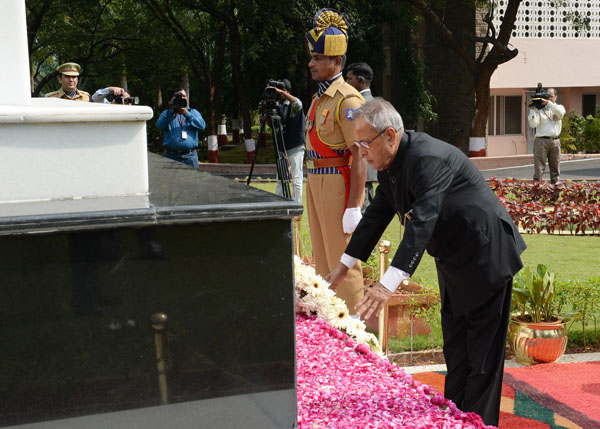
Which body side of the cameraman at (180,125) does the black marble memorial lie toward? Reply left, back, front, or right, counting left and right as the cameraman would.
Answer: front

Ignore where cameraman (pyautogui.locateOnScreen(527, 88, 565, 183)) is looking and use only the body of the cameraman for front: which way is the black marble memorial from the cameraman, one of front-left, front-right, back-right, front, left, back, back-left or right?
front-left

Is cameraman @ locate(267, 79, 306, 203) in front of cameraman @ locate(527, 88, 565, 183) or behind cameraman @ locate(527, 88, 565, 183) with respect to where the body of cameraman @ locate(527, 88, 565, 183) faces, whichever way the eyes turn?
in front

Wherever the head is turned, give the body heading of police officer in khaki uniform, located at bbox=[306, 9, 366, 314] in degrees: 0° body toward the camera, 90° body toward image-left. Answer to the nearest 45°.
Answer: approximately 45°

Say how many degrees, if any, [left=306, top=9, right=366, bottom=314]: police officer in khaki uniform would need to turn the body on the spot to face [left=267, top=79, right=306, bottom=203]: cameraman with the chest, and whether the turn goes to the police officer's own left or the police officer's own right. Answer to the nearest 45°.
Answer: approximately 135° to the police officer's own right

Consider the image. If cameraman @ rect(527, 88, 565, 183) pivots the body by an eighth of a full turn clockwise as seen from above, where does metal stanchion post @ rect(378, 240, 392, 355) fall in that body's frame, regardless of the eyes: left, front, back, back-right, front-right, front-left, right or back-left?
left

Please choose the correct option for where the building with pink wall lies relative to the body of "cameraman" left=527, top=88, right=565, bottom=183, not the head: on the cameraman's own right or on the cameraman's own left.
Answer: on the cameraman's own right

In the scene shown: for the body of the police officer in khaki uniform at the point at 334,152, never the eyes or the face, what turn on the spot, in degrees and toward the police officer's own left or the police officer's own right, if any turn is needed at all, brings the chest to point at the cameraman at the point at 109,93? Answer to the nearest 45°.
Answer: approximately 90° to the police officer's own right

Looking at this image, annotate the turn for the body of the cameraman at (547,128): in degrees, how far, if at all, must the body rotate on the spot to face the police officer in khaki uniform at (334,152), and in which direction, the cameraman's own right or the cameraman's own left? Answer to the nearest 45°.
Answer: approximately 45° to the cameraman's own left

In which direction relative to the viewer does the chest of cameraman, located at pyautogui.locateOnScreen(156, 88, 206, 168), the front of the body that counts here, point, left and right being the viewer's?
facing the viewer

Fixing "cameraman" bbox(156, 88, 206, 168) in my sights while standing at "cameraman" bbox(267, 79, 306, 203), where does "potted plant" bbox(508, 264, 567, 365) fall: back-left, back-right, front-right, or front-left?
back-left

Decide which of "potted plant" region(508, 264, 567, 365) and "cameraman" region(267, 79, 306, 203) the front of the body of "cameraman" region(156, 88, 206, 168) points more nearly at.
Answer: the potted plant

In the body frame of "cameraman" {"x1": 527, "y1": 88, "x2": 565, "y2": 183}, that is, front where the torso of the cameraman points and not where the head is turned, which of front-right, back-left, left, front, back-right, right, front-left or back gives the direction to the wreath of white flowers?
front-left

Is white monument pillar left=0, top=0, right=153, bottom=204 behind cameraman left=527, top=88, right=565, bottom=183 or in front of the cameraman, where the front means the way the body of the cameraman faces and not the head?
in front

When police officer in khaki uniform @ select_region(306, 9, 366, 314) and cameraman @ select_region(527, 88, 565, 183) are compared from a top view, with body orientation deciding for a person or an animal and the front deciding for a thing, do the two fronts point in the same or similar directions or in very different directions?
same or similar directions
